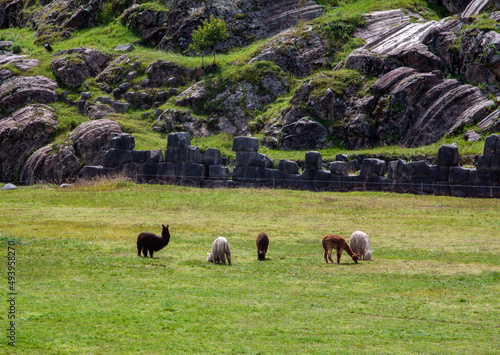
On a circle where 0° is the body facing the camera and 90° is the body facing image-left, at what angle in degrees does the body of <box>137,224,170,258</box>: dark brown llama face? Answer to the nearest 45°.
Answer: approximately 270°

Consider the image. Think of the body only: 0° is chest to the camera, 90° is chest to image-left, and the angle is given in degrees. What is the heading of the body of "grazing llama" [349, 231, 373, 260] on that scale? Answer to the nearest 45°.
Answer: approximately 315°

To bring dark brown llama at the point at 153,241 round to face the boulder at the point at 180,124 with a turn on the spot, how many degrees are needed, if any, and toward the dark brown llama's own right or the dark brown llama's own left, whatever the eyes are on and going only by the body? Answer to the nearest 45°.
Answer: approximately 90° to the dark brown llama's own left

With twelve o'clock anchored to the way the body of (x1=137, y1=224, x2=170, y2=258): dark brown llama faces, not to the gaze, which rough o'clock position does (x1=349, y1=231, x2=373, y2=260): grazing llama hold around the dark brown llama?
The grazing llama is roughly at 12 o'clock from the dark brown llama.
